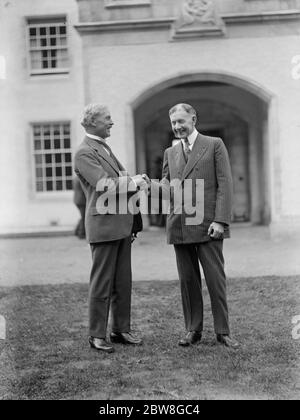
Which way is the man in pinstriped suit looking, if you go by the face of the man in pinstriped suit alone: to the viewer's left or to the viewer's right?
to the viewer's left

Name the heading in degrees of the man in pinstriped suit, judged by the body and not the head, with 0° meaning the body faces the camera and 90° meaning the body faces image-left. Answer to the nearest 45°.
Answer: approximately 45°

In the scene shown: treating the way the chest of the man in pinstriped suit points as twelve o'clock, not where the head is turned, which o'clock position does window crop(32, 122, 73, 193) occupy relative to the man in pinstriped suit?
The window is roughly at 4 o'clock from the man in pinstriped suit.
